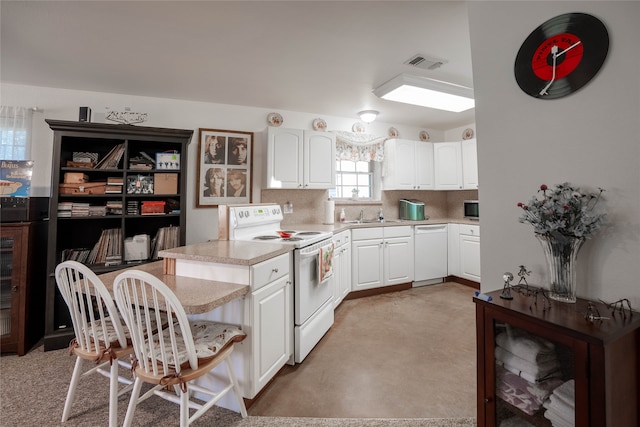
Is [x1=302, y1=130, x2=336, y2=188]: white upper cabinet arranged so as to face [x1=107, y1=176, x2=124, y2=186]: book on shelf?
no

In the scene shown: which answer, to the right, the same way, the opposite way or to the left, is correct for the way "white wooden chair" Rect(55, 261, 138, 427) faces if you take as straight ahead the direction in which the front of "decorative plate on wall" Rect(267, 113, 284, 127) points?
the opposite way

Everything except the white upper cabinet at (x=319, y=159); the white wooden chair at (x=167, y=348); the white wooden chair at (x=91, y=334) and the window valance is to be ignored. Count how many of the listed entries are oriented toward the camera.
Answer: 2

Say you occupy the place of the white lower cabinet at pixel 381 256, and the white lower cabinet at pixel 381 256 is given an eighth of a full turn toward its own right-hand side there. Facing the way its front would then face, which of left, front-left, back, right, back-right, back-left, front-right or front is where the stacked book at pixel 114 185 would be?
front-right

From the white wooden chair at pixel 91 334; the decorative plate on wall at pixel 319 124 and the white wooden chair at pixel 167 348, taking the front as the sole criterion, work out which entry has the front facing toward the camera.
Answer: the decorative plate on wall

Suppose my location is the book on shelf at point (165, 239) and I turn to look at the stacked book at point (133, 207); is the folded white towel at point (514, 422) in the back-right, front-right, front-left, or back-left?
back-left

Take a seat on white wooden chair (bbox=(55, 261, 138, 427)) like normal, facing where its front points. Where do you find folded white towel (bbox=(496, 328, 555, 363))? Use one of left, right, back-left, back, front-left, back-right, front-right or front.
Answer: right

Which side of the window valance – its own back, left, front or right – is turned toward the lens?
front

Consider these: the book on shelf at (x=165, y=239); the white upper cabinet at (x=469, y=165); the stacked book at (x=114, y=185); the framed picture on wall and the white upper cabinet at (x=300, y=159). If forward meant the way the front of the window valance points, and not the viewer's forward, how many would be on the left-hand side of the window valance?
1

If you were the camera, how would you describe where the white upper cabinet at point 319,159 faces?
facing the viewer

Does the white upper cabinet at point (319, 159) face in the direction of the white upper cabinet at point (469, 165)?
no

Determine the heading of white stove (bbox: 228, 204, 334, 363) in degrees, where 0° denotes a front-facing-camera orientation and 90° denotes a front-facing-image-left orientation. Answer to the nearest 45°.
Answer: approximately 315°

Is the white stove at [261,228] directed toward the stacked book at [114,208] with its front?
no

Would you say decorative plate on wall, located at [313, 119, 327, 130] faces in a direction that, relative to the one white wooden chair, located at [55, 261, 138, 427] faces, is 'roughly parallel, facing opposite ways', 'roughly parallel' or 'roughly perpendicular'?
roughly parallel, facing opposite ways

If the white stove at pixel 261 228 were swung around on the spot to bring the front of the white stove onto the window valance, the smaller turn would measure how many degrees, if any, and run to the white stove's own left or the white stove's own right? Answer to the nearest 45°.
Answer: approximately 90° to the white stove's own left

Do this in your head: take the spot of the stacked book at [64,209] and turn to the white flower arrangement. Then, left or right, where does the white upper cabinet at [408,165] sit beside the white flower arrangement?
left

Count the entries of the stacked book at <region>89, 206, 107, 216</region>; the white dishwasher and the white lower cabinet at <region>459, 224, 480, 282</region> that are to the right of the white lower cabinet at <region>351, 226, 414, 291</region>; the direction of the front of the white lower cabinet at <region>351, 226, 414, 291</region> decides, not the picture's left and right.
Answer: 1
